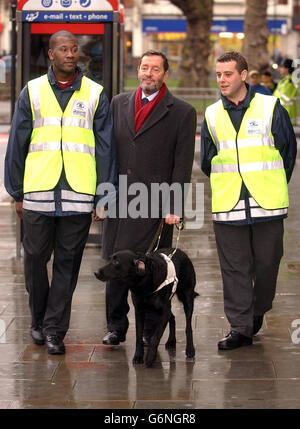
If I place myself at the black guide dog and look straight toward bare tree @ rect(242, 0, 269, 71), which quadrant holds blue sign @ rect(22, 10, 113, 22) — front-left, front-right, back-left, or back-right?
front-left

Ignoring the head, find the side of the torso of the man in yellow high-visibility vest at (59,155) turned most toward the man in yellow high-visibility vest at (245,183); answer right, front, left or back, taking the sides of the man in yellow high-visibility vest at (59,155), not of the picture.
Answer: left

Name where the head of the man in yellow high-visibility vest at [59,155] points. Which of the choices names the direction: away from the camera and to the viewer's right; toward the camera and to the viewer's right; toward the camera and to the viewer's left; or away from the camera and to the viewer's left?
toward the camera and to the viewer's right

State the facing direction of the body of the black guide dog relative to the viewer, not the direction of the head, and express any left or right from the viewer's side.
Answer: facing the viewer and to the left of the viewer

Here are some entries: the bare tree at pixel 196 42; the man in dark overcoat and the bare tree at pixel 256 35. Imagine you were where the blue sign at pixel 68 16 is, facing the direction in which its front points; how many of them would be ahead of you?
1

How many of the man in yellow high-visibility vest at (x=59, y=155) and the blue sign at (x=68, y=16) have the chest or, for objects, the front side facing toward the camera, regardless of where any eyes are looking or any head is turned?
2

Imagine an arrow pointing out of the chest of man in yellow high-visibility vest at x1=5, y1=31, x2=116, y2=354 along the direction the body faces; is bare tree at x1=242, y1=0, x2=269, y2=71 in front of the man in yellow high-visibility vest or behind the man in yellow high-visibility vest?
behind

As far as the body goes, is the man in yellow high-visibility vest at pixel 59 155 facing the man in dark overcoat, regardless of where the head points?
no

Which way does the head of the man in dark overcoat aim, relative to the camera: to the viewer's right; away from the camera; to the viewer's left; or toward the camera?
toward the camera

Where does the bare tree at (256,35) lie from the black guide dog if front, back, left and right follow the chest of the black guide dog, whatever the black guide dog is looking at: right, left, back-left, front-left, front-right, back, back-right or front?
back-right

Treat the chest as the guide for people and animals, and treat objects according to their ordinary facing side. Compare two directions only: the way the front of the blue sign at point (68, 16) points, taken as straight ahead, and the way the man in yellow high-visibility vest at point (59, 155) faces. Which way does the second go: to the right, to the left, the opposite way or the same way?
the same way

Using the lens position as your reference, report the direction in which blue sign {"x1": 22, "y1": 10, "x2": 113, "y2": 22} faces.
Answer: facing the viewer

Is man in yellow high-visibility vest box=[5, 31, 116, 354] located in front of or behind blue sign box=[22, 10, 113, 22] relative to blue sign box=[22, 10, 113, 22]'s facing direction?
in front

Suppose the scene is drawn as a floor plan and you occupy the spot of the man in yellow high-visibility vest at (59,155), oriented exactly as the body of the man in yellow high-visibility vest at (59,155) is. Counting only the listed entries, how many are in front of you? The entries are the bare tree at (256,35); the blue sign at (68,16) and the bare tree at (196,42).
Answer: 0

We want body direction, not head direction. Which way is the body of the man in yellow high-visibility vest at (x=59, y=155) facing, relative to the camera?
toward the camera

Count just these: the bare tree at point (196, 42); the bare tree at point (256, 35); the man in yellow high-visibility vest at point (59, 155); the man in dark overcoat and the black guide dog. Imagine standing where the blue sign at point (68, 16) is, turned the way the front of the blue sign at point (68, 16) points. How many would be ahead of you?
3

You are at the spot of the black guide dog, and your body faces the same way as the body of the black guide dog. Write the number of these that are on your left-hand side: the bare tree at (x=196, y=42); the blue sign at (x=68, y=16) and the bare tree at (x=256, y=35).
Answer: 0
